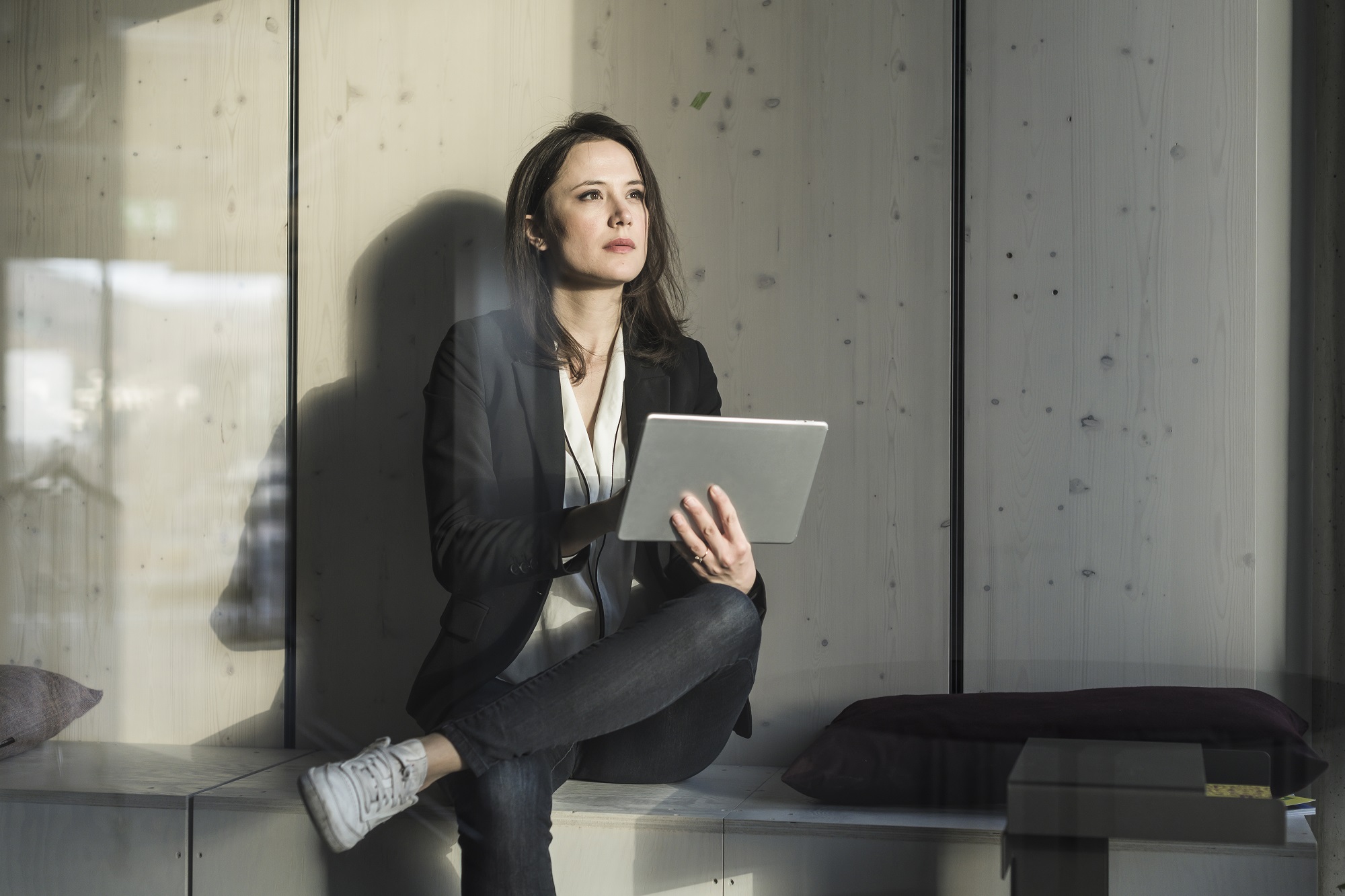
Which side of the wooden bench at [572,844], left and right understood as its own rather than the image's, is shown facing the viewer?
front
